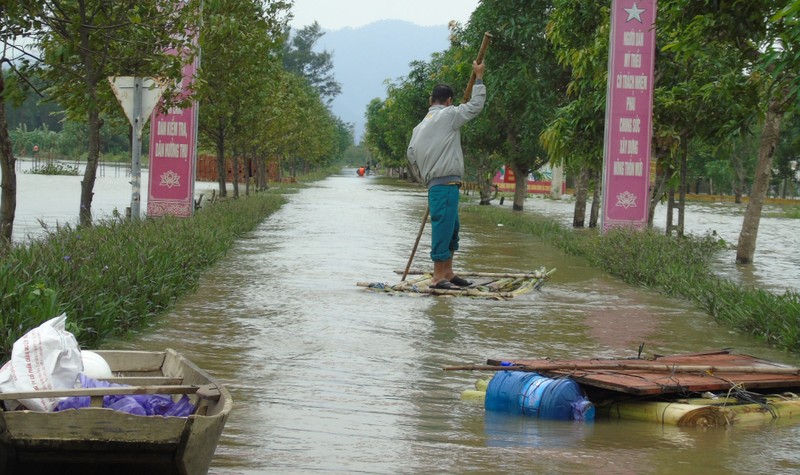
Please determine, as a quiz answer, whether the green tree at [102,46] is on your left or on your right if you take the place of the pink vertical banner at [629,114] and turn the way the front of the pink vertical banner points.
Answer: on your right

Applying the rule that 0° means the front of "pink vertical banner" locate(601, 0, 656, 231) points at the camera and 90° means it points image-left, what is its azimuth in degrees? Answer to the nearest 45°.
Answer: approximately 0°

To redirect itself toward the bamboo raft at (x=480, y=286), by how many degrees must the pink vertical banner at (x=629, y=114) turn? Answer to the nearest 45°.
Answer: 0° — it already faces it

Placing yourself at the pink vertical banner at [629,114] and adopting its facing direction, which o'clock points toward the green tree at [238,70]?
The green tree is roughly at 4 o'clock from the pink vertical banner.

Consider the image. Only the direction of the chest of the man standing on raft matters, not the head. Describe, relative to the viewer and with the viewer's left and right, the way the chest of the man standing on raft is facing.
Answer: facing away from the viewer and to the right of the viewer

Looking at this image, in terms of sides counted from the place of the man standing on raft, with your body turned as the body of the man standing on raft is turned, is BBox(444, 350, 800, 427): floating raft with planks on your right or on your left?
on your right

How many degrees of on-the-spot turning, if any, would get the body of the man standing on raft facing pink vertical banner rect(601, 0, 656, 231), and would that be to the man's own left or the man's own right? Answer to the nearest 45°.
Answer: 0° — they already face it

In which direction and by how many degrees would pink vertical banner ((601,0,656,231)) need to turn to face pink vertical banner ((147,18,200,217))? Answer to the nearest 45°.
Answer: approximately 90° to its right

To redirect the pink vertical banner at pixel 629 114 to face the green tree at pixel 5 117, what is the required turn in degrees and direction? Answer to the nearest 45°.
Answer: approximately 45° to its right

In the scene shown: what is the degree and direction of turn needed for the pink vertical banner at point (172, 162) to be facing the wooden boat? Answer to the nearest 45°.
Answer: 0° — it already faces it

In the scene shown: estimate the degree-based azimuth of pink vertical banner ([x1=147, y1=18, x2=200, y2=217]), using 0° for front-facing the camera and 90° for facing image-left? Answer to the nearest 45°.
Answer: approximately 0°

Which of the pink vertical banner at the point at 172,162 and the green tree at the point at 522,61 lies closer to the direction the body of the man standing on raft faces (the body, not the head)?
the green tree

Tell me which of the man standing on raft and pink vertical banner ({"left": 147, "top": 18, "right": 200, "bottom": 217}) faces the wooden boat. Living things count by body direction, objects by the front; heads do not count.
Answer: the pink vertical banner

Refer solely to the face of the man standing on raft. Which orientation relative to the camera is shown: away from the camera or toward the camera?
away from the camera

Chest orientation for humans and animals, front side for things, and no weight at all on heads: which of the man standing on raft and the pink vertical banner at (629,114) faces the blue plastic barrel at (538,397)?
the pink vertical banner

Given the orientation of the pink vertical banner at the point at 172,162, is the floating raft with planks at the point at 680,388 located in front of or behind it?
in front
